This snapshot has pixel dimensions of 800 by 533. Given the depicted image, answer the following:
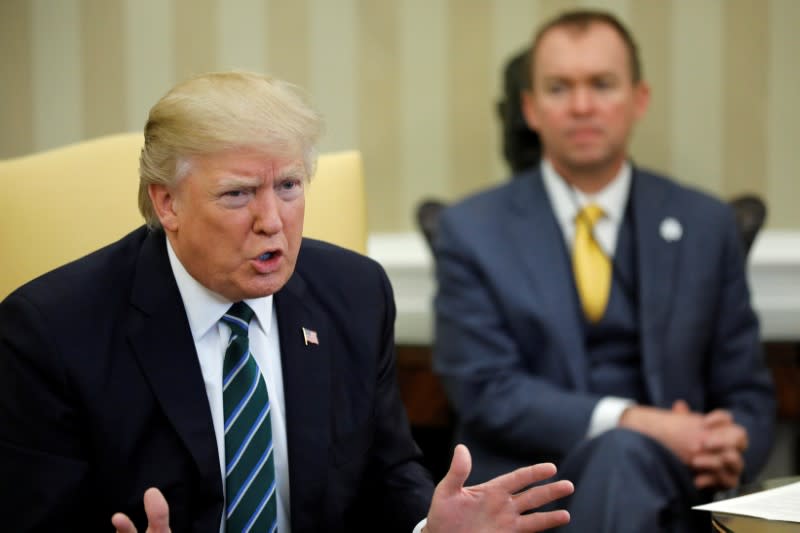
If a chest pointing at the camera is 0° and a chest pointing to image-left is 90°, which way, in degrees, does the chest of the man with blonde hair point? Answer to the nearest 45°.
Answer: approximately 315°
